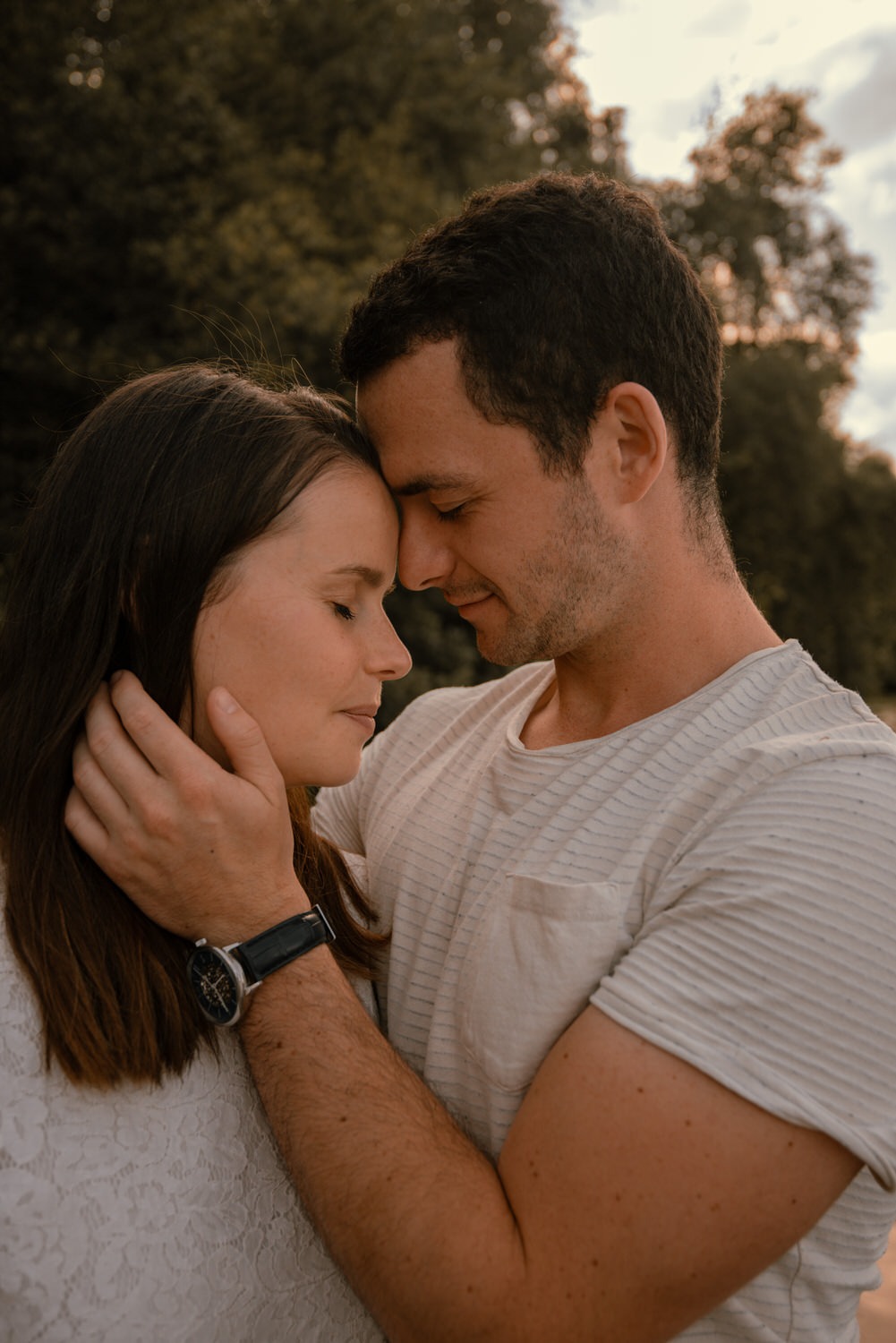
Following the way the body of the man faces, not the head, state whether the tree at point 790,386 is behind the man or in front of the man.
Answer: behind

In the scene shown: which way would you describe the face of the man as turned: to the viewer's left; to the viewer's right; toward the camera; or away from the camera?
to the viewer's left

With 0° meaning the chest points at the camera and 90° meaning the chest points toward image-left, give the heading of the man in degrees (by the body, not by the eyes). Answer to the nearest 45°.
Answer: approximately 45°

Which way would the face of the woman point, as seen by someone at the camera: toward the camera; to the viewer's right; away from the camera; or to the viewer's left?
to the viewer's right

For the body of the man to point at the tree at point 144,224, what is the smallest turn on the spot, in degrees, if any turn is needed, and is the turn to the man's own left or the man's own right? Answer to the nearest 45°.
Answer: approximately 90° to the man's own right
